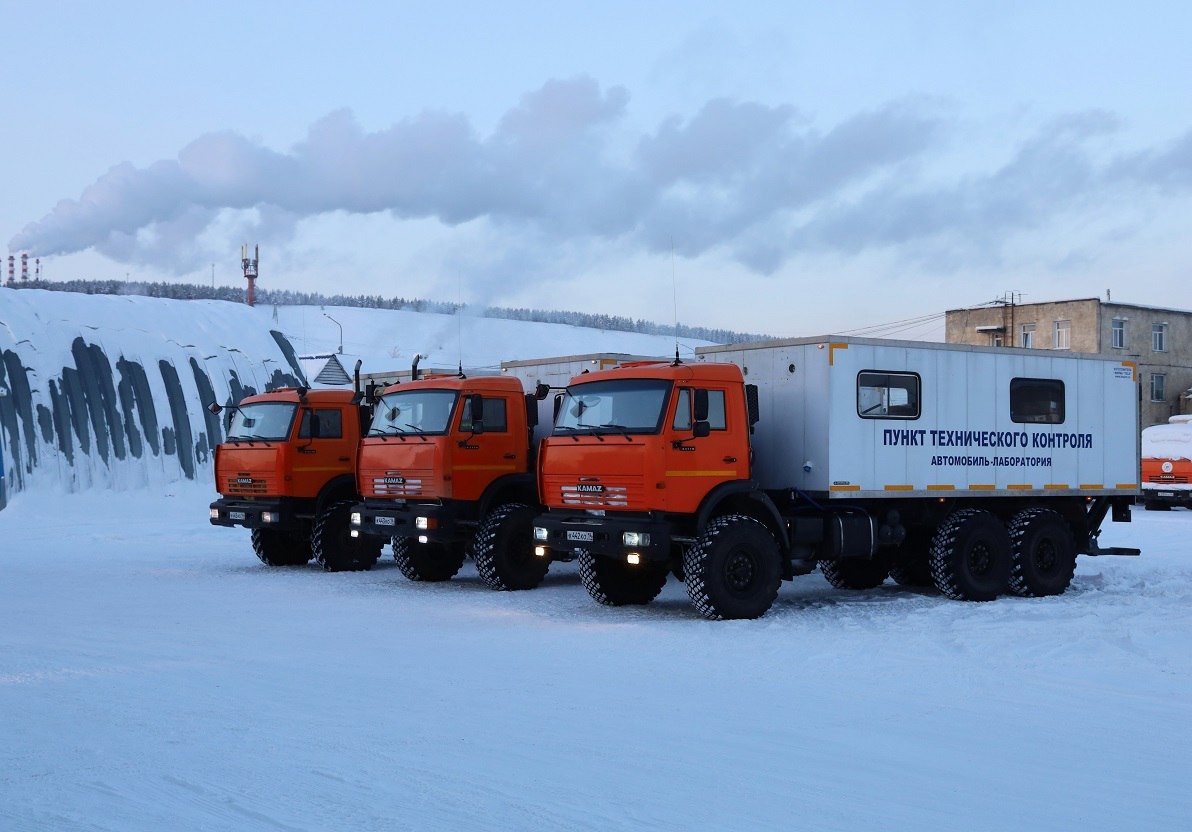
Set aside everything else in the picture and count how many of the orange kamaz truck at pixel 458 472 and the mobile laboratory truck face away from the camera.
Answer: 0

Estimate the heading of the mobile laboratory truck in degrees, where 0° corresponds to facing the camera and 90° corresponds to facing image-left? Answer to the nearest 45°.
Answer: approximately 45°

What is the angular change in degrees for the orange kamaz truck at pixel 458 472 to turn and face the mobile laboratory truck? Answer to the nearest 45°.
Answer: approximately 90° to its left

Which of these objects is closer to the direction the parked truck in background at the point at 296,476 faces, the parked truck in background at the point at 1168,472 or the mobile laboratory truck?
the mobile laboratory truck

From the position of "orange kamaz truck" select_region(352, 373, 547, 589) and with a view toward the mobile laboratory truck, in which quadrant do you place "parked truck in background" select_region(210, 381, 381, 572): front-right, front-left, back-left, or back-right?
back-left

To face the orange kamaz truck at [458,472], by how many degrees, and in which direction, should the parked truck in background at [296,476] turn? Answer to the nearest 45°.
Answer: approximately 90° to its left

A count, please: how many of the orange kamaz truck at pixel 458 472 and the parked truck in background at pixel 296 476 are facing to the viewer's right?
0

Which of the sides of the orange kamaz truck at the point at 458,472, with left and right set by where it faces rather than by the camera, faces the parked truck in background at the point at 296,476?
right

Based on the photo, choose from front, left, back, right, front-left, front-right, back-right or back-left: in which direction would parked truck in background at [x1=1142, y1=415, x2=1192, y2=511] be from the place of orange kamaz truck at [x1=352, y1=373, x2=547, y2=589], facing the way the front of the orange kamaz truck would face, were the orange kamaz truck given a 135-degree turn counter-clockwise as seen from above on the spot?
front-left

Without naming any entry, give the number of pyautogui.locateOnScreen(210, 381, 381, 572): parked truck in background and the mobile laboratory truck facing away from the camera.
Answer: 0

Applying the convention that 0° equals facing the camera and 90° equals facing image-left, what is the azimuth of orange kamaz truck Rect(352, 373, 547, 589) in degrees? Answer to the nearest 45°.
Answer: approximately 45°

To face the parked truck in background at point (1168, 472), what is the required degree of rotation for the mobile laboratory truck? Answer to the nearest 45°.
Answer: approximately 135° to its right

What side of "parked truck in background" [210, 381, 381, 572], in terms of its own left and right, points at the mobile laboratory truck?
left

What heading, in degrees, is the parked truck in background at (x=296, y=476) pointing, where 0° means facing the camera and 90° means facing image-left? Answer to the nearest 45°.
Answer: approximately 45°

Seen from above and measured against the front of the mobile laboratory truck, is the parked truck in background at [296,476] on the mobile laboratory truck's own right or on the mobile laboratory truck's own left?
on the mobile laboratory truck's own right
